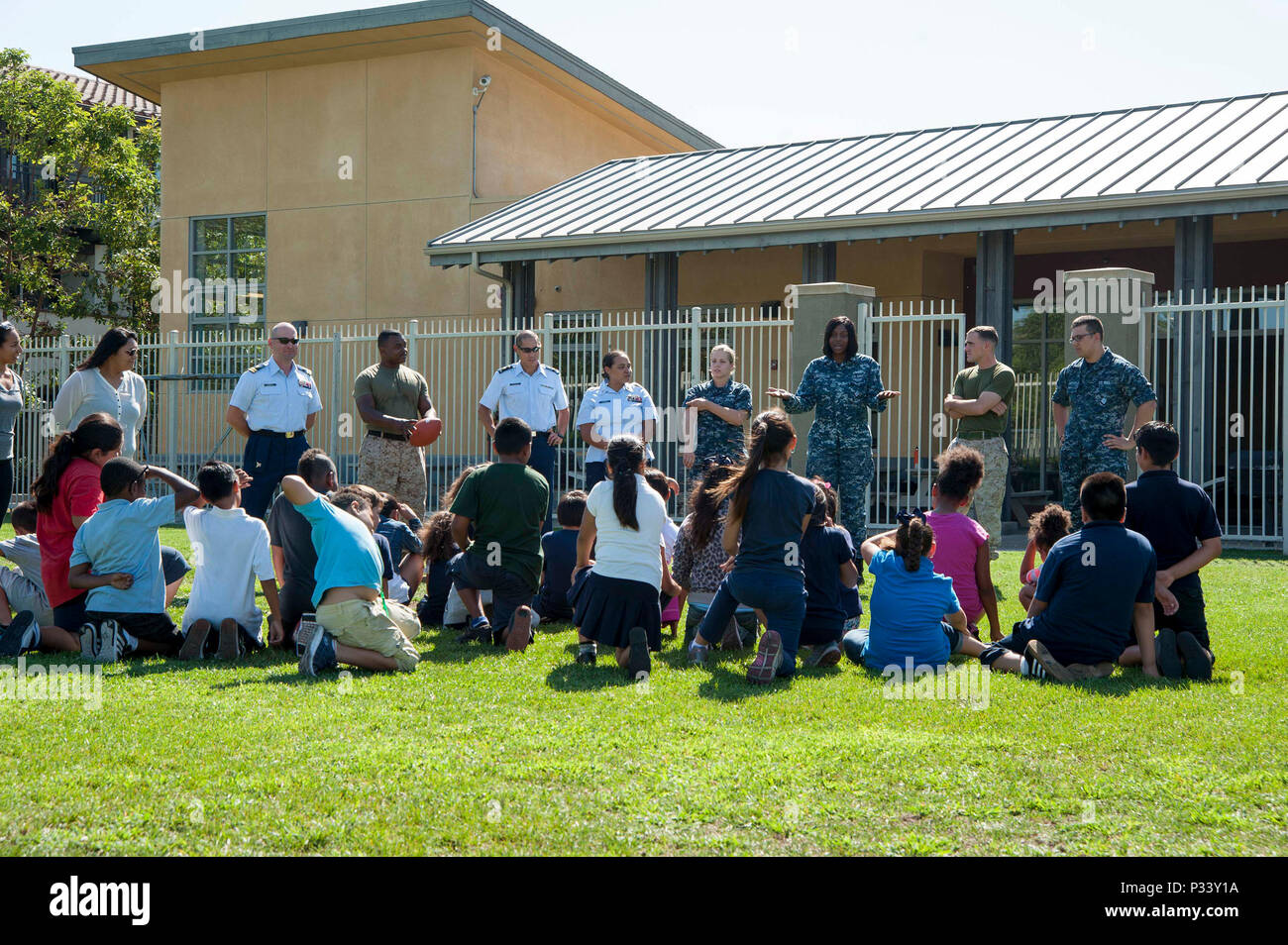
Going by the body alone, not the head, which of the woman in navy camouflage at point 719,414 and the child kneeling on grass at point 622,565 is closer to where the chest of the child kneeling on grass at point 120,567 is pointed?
the woman in navy camouflage

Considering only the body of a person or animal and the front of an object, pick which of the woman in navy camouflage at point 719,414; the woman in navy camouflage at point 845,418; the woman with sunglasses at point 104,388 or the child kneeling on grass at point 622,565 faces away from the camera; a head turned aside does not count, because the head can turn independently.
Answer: the child kneeling on grass

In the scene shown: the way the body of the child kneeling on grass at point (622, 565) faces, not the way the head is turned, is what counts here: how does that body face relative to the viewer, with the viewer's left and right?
facing away from the viewer

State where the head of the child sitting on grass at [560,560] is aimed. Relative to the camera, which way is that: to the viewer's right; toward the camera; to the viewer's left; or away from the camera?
away from the camera

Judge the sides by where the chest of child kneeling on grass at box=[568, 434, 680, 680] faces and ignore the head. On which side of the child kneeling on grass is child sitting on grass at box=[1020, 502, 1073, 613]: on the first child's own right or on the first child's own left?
on the first child's own right

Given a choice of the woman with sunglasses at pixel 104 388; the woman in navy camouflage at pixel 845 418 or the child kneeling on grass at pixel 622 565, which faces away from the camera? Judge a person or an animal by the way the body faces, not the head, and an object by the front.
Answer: the child kneeling on grass

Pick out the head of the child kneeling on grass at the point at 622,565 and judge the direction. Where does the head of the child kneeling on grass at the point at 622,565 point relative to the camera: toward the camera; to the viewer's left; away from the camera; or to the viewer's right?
away from the camera

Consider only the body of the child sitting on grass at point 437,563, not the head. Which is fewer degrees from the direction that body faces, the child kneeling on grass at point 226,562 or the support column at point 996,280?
the support column

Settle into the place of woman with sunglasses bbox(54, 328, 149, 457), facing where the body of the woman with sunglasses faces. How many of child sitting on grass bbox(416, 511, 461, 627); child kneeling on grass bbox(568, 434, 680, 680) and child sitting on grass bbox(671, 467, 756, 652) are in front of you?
3

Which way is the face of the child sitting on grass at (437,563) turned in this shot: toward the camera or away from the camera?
away from the camera

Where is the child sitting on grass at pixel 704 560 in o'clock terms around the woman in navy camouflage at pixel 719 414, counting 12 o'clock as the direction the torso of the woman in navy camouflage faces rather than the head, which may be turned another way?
The child sitting on grass is roughly at 12 o'clock from the woman in navy camouflage.

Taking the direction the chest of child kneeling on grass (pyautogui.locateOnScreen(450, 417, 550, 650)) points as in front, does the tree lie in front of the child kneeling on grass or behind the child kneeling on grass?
in front

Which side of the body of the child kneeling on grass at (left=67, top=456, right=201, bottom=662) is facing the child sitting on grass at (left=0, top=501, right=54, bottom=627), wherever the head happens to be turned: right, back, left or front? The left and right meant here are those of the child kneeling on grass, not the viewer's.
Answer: left

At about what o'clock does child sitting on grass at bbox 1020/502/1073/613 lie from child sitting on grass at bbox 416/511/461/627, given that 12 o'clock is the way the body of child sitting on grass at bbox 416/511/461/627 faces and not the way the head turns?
child sitting on grass at bbox 1020/502/1073/613 is roughly at 4 o'clock from child sitting on grass at bbox 416/511/461/627.

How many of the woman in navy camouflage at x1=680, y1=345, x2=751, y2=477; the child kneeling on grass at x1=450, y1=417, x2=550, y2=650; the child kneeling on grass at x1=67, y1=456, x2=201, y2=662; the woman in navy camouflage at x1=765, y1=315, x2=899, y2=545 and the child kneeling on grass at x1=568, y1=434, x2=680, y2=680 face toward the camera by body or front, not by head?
2
